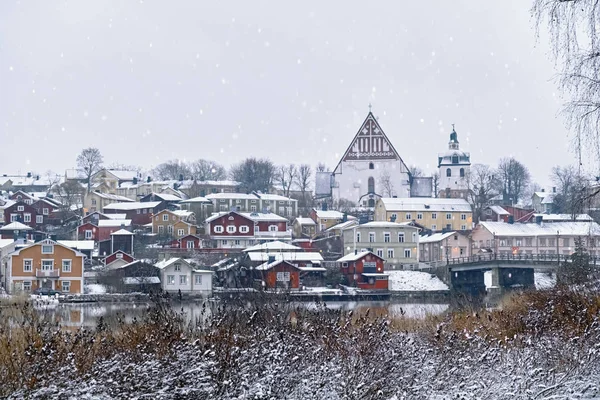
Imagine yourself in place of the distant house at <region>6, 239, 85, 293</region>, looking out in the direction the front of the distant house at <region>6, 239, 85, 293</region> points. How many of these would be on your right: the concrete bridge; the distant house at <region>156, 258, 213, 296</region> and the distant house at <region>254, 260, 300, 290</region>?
0

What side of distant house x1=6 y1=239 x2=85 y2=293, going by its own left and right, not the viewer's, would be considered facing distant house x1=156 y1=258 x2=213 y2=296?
left

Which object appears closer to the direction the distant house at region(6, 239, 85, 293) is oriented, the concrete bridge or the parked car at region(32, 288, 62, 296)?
the parked car

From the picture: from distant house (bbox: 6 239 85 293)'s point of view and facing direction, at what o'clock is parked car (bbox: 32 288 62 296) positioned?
The parked car is roughly at 12 o'clock from the distant house.

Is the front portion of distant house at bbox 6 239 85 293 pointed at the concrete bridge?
no

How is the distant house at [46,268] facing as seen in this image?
toward the camera

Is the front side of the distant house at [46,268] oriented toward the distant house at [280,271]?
no
